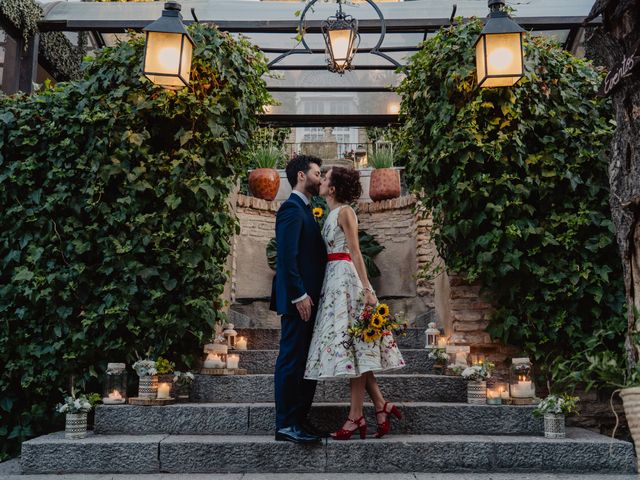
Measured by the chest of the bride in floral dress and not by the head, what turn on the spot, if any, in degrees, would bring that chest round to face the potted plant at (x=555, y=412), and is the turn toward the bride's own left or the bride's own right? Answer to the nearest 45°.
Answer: approximately 180°

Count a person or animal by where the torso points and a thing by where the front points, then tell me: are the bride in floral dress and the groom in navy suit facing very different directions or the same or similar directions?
very different directions

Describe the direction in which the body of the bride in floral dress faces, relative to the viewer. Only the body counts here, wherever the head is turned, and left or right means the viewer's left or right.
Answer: facing to the left of the viewer

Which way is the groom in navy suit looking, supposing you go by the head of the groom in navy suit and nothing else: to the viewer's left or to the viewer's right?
to the viewer's right

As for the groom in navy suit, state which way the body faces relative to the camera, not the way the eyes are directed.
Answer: to the viewer's right

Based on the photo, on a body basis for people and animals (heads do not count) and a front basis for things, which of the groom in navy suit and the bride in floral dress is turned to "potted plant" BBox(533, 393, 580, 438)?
the groom in navy suit

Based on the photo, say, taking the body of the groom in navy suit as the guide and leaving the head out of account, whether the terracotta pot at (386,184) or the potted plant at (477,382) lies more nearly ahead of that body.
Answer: the potted plant

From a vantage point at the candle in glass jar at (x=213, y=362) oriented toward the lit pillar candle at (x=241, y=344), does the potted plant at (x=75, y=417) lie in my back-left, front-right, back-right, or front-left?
back-left
